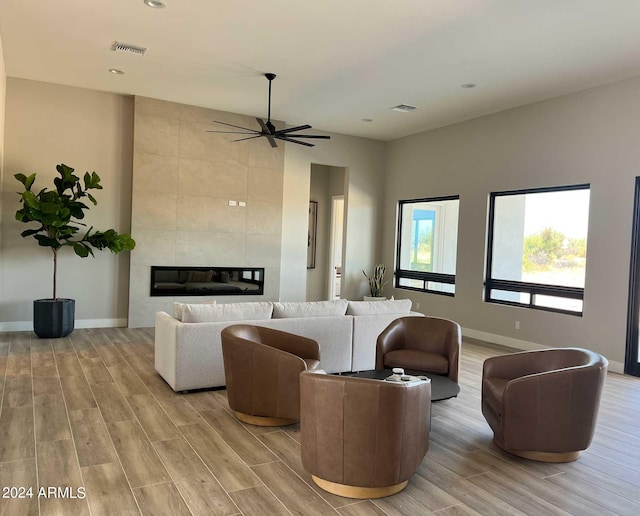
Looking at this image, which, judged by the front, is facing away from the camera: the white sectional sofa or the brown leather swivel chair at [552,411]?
the white sectional sofa

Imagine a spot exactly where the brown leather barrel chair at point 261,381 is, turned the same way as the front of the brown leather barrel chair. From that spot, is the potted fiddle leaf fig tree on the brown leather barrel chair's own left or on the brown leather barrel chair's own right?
on the brown leather barrel chair's own left

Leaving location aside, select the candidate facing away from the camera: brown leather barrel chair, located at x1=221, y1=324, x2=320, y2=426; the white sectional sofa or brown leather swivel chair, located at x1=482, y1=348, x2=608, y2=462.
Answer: the white sectional sofa

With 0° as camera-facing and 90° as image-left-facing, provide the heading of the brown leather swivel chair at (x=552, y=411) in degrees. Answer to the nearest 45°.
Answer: approximately 90°

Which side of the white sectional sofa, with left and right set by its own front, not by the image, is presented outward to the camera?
back

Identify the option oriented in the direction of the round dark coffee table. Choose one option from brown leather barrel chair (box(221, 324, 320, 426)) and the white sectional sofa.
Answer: the brown leather barrel chair

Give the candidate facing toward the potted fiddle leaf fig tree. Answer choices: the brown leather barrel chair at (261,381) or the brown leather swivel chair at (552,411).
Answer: the brown leather swivel chair

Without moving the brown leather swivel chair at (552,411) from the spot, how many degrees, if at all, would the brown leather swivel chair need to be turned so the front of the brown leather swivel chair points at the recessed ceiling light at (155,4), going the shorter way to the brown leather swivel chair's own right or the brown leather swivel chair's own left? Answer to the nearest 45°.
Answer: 0° — it already faces it

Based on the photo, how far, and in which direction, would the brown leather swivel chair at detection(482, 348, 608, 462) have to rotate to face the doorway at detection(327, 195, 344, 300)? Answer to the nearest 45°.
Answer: approximately 45° to its right

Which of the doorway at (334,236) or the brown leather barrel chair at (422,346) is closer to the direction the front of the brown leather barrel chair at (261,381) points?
the brown leather barrel chair

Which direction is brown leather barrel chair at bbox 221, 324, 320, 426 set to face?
to the viewer's right
